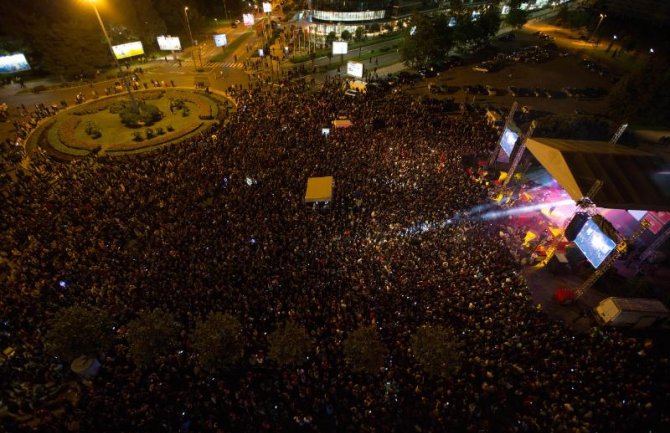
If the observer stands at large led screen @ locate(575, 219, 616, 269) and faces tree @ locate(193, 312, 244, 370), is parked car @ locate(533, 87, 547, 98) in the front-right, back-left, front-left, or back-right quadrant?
back-right

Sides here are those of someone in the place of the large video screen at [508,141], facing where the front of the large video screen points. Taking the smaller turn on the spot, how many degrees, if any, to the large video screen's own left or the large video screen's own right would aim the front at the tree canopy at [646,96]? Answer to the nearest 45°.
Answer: approximately 180°

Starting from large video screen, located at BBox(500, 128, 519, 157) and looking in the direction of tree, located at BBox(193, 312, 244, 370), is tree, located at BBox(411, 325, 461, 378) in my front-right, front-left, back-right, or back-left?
front-left

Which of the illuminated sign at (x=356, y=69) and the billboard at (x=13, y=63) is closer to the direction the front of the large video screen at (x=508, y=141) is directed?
the billboard

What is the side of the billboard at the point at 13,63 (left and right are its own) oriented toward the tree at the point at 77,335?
front

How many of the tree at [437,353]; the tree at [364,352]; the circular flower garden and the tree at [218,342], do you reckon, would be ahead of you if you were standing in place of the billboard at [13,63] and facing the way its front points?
4

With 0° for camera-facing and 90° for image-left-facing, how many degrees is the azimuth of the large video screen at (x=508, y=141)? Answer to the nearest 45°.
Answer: approximately 45°

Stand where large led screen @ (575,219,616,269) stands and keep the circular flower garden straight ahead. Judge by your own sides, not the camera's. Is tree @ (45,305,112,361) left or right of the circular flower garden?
left

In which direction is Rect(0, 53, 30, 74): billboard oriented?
toward the camera

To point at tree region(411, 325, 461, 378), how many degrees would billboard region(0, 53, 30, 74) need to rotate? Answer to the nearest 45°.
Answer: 0° — it already faces it

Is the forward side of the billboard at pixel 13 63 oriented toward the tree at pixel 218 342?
yes

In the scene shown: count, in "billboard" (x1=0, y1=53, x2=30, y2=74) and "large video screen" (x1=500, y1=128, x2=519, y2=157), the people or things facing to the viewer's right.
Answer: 0

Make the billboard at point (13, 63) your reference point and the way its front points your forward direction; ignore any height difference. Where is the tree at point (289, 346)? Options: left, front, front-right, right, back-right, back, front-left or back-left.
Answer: front

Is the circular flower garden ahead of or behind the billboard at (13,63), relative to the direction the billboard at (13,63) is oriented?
ahead

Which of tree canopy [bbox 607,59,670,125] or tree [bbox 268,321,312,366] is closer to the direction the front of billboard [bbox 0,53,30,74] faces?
the tree

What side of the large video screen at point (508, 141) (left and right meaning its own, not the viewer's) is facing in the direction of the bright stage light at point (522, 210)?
left
